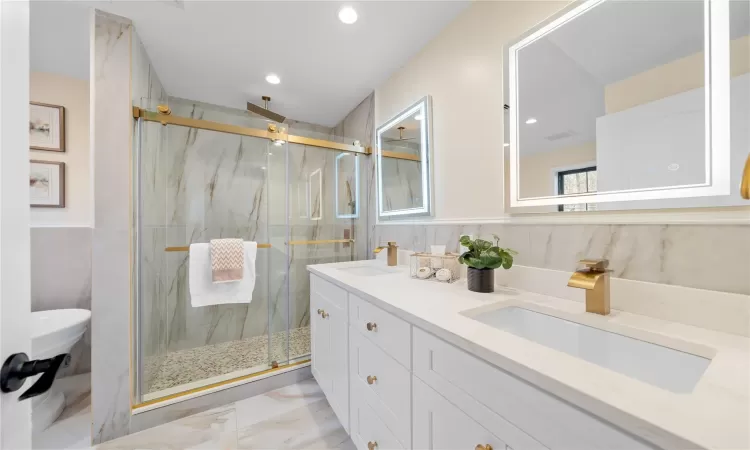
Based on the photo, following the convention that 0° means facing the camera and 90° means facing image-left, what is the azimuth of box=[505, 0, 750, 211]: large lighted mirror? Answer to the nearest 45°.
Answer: approximately 45°

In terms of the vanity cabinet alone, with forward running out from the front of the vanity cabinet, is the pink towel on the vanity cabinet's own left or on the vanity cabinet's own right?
on the vanity cabinet's own right

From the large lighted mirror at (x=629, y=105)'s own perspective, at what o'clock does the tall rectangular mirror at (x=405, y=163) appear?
The tall rectangular mirror is roughly at 2 o'clock from the large lighted mirror.

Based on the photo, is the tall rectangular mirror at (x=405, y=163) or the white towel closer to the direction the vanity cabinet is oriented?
the white towel

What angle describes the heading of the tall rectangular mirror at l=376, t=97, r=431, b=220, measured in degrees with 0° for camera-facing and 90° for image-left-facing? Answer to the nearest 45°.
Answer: approximately 45°
